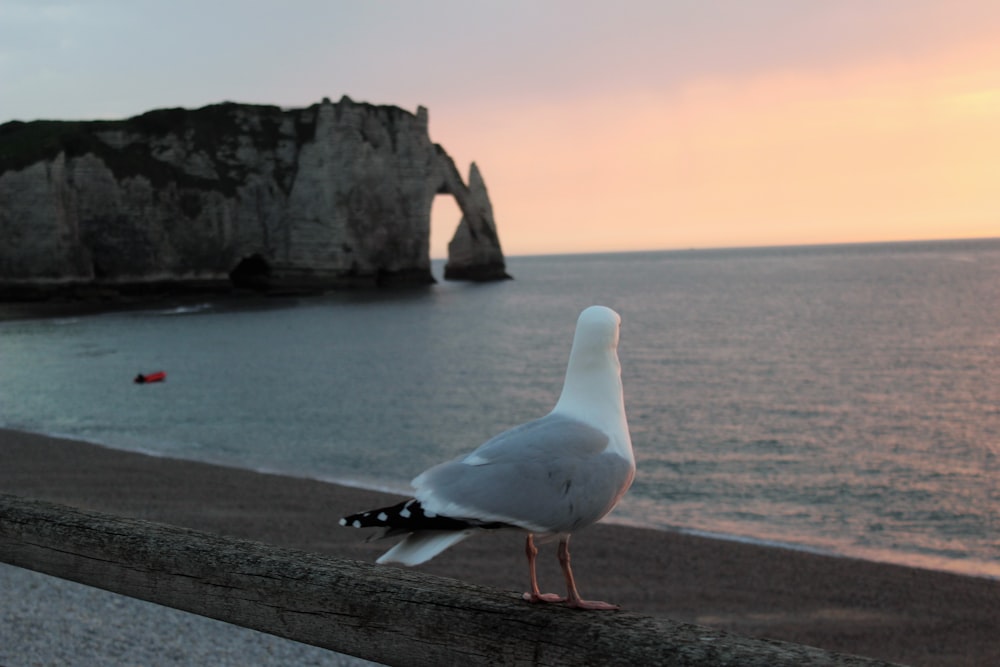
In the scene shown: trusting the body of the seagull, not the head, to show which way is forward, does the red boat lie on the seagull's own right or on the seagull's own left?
on the seagull's own left

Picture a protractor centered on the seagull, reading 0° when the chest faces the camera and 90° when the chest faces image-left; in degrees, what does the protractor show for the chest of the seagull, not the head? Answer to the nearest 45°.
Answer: approximately 270°
